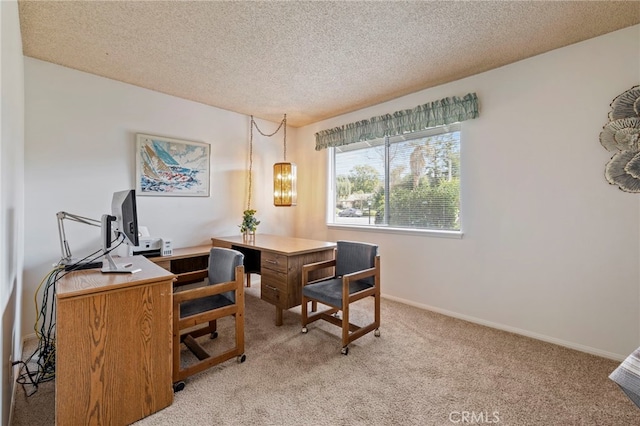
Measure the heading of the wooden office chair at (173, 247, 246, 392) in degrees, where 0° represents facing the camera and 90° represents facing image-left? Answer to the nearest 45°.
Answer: approximately 45°

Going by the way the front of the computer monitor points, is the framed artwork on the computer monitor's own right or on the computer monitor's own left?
on the computer monitor's own left

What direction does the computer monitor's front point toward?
to the viewer's right

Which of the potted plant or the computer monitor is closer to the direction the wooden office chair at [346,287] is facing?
the computer monitor

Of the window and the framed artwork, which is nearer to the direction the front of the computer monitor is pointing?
the window

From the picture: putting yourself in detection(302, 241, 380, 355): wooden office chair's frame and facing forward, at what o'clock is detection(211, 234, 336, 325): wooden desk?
The wooden desk is roughly at 2 o'clock from the wooden office chair.
